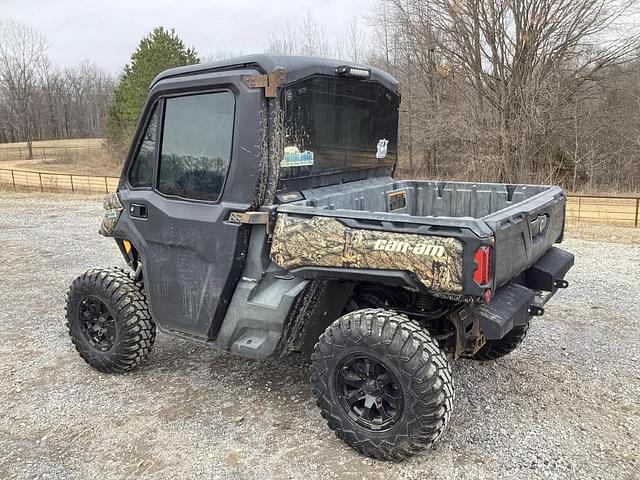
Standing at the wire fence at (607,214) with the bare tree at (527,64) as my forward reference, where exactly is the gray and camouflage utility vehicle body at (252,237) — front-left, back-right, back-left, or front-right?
back-left

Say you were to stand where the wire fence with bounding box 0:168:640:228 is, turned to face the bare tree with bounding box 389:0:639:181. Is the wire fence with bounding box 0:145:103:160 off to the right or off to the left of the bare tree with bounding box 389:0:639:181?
left

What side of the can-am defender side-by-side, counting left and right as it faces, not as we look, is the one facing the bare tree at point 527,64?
right

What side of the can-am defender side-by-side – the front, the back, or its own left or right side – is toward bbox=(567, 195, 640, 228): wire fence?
right

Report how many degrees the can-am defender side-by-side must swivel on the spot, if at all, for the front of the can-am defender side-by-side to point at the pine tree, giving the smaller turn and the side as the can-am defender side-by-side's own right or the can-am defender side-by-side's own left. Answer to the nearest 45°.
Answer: approximately 45° to the can-am defender side-by-side's own right

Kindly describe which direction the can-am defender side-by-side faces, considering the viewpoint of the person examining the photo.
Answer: facing away from the viewer and to the left of the viewer

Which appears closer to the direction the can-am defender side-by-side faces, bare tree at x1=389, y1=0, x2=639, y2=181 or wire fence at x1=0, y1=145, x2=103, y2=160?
the wire fence

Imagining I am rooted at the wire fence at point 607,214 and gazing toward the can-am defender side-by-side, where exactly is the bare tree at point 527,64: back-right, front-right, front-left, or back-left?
back-right

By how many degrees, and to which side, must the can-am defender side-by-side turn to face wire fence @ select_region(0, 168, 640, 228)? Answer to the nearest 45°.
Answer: approximately 90° to its right

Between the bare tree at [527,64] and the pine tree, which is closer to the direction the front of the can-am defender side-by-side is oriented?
the pine tree

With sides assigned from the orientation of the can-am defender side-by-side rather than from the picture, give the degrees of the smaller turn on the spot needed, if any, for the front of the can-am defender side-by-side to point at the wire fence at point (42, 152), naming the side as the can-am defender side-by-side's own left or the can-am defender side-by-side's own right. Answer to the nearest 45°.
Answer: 0° — it already faces it
